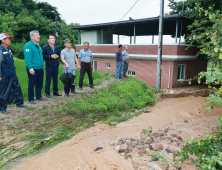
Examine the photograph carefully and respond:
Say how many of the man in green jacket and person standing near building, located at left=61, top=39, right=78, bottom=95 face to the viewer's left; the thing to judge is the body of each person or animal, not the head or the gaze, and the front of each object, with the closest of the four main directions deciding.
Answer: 0

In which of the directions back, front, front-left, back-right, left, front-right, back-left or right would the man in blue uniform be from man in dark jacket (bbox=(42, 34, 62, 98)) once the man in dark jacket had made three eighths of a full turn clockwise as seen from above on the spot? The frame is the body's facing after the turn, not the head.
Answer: front-left

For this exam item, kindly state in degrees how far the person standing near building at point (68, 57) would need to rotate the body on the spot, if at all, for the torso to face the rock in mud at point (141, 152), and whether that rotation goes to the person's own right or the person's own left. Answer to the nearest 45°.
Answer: approximately 45° to the person's own right

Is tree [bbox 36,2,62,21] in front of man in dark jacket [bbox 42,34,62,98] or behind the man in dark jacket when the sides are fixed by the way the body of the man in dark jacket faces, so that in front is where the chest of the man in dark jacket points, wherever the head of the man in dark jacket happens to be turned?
behind

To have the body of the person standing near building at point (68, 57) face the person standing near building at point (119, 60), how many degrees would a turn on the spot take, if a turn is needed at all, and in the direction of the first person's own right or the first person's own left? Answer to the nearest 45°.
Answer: approximately 90° to the first person's own left

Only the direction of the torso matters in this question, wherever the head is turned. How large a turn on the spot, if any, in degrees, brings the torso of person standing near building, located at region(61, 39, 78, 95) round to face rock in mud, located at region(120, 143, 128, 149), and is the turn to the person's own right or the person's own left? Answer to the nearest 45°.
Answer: approximately 45° to the person's own right

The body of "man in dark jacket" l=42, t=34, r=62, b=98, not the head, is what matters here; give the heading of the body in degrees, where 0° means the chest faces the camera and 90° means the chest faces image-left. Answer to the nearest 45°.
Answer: approximately 315°

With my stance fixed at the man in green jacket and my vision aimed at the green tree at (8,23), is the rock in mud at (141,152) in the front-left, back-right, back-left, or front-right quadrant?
back-right

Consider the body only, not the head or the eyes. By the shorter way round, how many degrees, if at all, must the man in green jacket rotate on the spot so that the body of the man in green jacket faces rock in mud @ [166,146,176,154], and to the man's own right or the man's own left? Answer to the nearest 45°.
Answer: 0° — they already face it
